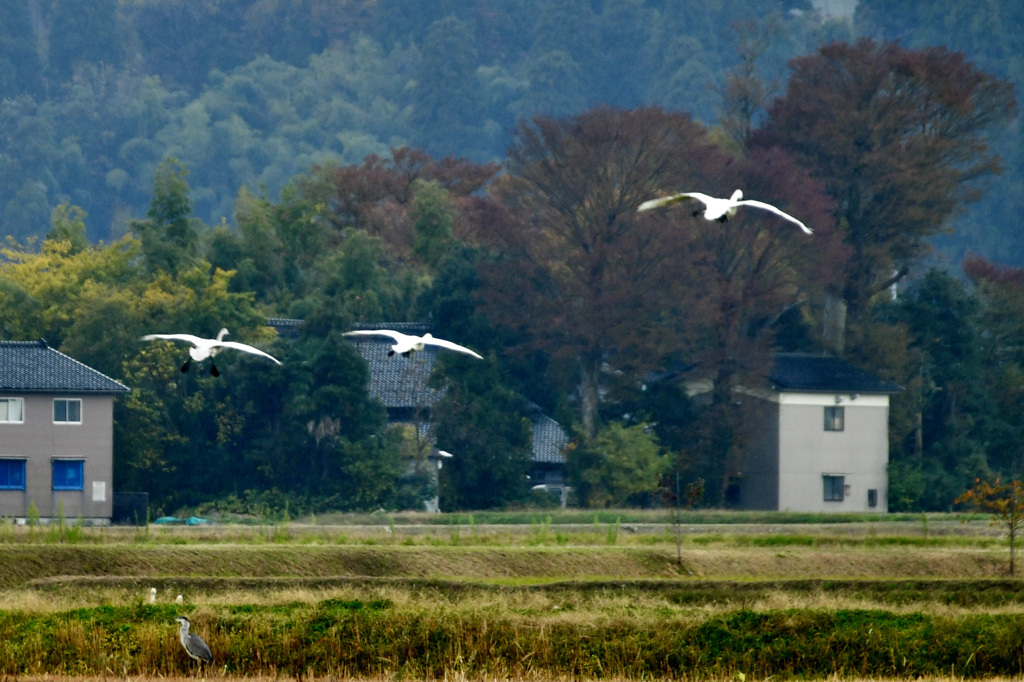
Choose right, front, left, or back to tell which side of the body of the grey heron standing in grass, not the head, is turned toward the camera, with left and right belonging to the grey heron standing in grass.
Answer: left

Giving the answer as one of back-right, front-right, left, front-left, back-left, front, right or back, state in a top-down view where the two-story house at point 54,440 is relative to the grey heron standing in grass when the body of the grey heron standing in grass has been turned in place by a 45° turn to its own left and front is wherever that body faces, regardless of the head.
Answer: back-right
